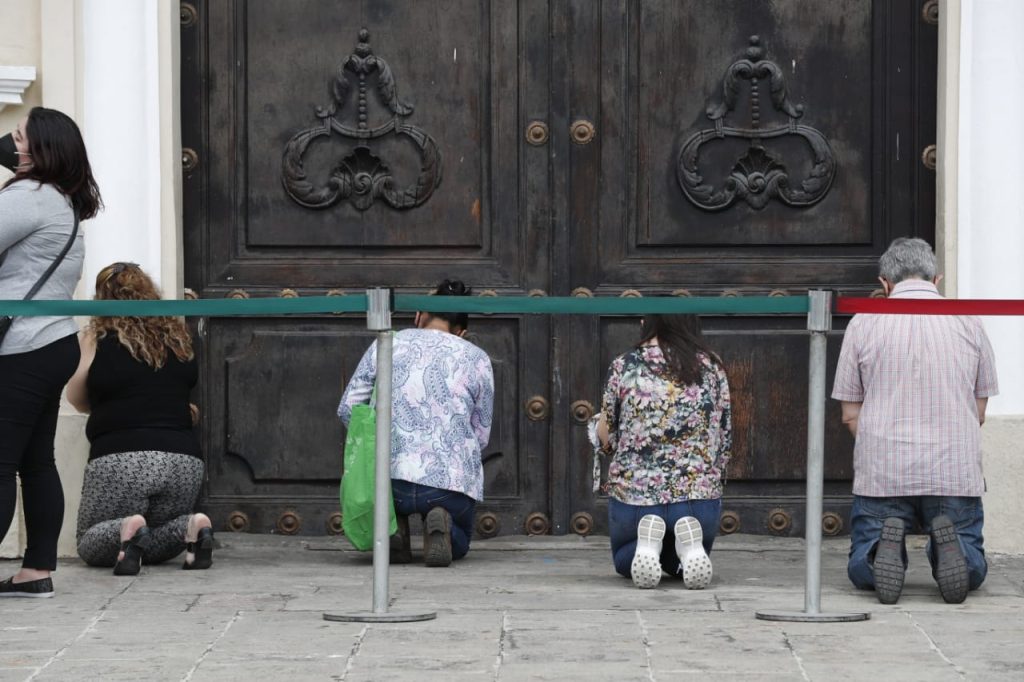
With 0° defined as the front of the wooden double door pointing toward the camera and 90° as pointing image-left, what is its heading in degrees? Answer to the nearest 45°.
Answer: approximately 0°

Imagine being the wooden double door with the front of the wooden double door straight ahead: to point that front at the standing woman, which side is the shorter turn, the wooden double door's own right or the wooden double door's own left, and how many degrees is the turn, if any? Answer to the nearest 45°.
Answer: approximately 45° to the wooden double door's own right

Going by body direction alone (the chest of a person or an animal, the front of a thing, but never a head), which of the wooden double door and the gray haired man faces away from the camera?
the gray haired man

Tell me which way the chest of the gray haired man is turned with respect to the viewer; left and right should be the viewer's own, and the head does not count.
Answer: facing away from the viewer

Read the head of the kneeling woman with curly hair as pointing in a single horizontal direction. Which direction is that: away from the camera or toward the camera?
away from the camera

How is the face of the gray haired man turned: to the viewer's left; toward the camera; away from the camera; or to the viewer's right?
away from the camera

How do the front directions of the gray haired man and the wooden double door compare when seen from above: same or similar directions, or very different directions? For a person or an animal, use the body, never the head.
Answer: very different directions

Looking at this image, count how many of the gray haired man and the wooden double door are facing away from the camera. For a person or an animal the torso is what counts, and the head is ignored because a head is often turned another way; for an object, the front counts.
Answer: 1
